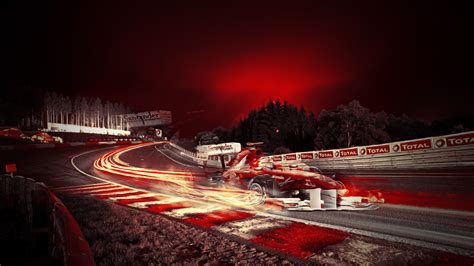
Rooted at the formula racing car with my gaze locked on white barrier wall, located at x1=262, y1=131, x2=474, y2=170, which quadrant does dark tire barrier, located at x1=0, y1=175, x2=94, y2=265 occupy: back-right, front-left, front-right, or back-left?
back-left

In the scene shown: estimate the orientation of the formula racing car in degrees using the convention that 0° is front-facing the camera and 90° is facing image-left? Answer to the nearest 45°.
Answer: approximately 315°

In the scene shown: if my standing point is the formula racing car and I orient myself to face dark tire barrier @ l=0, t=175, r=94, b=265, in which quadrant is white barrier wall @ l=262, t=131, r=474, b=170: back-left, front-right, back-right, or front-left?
back-right

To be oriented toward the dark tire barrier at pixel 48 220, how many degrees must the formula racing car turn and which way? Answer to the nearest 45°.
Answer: approximately 90° to its right

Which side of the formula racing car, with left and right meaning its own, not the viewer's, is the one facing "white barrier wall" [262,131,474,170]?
left
